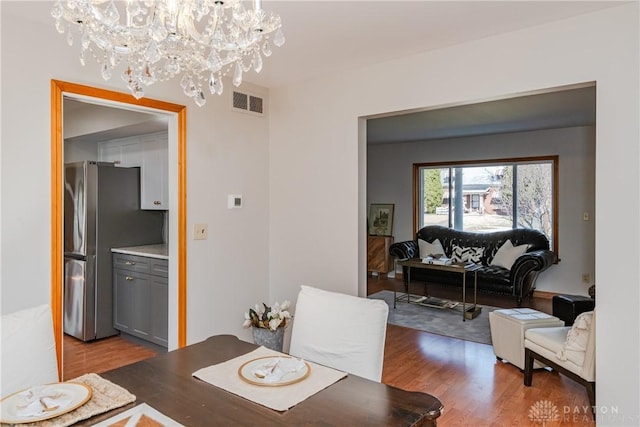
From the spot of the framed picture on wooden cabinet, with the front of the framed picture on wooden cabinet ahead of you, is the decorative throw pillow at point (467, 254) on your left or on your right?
on your left

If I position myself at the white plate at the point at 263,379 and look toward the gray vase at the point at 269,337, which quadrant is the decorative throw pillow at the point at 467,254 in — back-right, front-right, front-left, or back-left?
front-right

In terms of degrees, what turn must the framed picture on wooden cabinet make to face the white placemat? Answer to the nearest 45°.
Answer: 0° — it already faces it

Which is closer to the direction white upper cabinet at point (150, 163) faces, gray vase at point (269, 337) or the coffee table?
the gray vase

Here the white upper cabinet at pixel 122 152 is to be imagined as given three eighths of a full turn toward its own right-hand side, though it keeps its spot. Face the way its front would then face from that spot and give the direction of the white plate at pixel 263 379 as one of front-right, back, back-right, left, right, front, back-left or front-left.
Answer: back

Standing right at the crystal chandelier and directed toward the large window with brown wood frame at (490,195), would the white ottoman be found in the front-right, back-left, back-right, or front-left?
front-right

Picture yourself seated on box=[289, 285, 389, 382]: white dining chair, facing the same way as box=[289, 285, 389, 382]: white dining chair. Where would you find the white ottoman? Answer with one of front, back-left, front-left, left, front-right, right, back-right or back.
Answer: back

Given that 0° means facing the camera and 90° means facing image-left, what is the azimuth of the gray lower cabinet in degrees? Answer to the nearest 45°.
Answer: approximately 45°

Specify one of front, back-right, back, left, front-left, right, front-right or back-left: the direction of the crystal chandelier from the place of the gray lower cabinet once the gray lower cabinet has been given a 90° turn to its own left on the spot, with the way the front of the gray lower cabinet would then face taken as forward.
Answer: front-right

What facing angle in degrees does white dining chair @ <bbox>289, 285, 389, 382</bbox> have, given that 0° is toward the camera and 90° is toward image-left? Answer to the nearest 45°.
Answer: approximately 45°

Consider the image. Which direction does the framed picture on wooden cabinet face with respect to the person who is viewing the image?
facing the viewer

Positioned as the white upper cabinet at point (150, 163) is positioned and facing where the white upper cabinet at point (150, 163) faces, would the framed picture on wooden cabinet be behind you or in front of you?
behind

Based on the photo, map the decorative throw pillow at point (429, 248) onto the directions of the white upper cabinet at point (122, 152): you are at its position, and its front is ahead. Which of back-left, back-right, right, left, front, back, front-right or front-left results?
back-left

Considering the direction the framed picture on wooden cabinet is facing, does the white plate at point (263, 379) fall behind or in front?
in front
